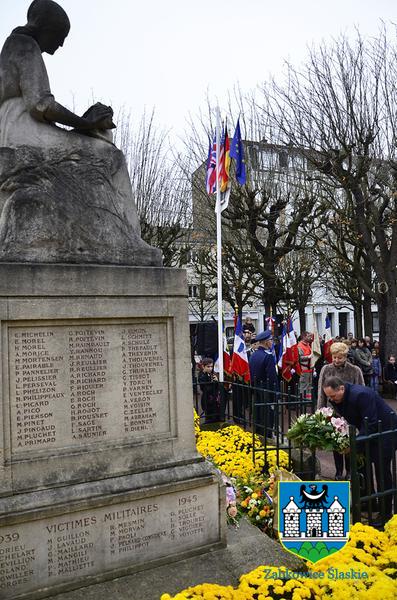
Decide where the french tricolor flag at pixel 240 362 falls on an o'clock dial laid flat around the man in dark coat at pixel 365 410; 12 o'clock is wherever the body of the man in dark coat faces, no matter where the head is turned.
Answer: The french tricolor flag is roughly at 2 o'clock from the man in dark coat.

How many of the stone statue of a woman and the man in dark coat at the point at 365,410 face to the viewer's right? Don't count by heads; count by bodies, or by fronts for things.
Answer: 1

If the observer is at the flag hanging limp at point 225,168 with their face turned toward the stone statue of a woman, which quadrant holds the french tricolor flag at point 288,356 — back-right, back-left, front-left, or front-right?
back-left

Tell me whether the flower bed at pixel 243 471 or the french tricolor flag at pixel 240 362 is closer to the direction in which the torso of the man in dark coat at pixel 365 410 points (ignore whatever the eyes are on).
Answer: the flower bed

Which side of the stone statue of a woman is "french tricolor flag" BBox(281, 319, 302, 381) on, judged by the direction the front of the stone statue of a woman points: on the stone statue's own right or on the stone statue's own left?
on the stone statue's own left

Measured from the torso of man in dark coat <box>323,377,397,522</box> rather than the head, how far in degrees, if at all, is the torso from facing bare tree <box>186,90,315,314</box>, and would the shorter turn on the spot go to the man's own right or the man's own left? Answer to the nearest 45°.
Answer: approximately 90° to the man's own right

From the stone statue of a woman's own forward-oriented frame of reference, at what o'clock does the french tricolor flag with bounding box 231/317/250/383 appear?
The french tricolor flag is roughly at 10 o'clock from the stone statue of a woman.

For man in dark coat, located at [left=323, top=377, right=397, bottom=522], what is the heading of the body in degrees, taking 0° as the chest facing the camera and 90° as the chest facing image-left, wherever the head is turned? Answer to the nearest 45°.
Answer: approximately 90°

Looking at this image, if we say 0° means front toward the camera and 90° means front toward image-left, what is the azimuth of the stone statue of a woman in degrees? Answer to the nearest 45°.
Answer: approximately 270°
